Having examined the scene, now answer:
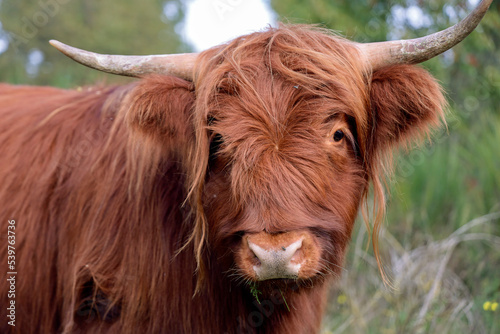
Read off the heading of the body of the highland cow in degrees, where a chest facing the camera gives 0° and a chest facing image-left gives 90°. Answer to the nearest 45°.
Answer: approximately 315°
